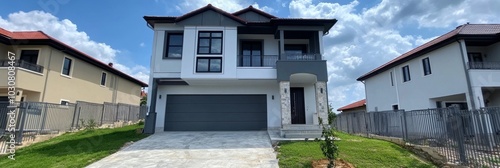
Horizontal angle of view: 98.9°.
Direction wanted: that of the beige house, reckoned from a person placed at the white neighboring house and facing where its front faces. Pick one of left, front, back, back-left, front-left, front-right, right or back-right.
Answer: right

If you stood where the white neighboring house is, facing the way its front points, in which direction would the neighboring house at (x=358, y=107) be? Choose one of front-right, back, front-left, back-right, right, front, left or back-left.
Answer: back

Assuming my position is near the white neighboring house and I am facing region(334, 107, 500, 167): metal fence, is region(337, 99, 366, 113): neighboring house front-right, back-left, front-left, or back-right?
back-right

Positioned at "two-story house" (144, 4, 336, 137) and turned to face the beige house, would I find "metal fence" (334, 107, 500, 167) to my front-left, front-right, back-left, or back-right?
back-left

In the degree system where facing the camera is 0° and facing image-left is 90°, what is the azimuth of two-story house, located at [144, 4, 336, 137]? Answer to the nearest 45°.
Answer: approximately 0°

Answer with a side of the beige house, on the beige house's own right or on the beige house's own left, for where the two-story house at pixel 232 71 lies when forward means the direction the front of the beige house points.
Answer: on the beige house's own left

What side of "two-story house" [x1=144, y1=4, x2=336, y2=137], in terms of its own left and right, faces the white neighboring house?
left

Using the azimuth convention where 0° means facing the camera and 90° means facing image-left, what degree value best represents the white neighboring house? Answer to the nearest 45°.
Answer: approximately 315°

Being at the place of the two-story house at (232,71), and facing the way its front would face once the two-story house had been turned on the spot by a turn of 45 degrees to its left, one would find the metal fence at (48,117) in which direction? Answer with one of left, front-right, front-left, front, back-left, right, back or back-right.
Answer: back-right

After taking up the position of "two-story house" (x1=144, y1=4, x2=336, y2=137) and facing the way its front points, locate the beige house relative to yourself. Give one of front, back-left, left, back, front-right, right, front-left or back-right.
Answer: right

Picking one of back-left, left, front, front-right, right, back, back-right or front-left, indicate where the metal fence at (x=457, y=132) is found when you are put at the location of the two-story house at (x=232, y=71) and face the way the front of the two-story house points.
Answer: front-left

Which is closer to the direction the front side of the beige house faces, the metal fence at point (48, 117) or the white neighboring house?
the metal fence
